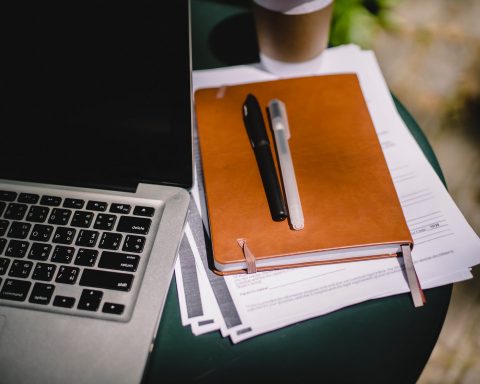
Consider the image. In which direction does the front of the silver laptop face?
toward the camera

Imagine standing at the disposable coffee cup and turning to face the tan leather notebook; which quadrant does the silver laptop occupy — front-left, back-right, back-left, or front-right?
front-right
